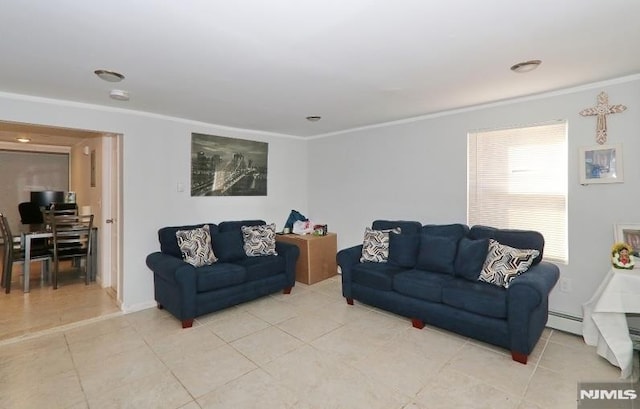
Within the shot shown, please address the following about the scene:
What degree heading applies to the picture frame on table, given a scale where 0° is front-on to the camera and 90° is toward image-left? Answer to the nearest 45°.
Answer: approximately 0°

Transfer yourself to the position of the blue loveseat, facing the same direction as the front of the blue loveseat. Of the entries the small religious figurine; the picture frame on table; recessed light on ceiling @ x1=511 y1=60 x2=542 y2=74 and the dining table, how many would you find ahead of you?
3

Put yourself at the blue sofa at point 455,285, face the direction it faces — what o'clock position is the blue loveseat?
The blue loveseat is roughly at 1 o'clock from the blue sofa.

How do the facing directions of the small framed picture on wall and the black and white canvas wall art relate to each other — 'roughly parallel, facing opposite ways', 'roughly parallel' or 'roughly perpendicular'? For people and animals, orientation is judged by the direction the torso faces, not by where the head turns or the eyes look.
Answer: roughly perpendicular

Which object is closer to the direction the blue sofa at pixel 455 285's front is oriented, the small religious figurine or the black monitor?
the black monitor
